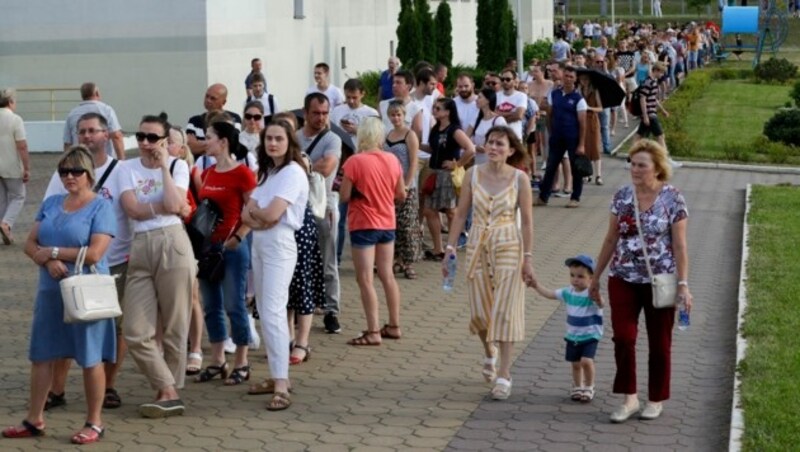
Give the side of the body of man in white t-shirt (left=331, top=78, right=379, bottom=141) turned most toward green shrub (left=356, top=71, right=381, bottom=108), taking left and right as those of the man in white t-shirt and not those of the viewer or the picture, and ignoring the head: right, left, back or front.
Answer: back

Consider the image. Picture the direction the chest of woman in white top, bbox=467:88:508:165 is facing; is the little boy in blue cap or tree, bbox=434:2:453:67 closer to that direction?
the little boy in blue cap

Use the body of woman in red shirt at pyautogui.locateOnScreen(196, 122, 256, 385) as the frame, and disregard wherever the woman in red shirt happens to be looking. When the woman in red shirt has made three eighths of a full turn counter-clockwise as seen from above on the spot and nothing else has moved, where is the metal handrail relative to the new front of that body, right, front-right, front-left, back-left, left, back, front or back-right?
left

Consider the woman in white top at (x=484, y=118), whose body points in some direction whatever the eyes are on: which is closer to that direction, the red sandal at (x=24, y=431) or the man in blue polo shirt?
the red sandal

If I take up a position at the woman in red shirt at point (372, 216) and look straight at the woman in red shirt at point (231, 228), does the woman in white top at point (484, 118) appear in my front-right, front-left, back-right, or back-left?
back-right

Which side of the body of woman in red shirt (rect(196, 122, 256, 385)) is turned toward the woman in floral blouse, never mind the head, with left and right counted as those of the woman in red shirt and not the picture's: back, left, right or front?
left

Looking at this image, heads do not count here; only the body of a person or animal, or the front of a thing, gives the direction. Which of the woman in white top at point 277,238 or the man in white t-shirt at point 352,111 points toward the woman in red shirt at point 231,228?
the man in white t-shirt

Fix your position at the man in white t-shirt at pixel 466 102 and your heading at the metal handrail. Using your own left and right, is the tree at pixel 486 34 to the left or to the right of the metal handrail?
right

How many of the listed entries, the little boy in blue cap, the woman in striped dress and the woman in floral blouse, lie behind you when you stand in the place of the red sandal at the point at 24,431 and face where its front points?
3
